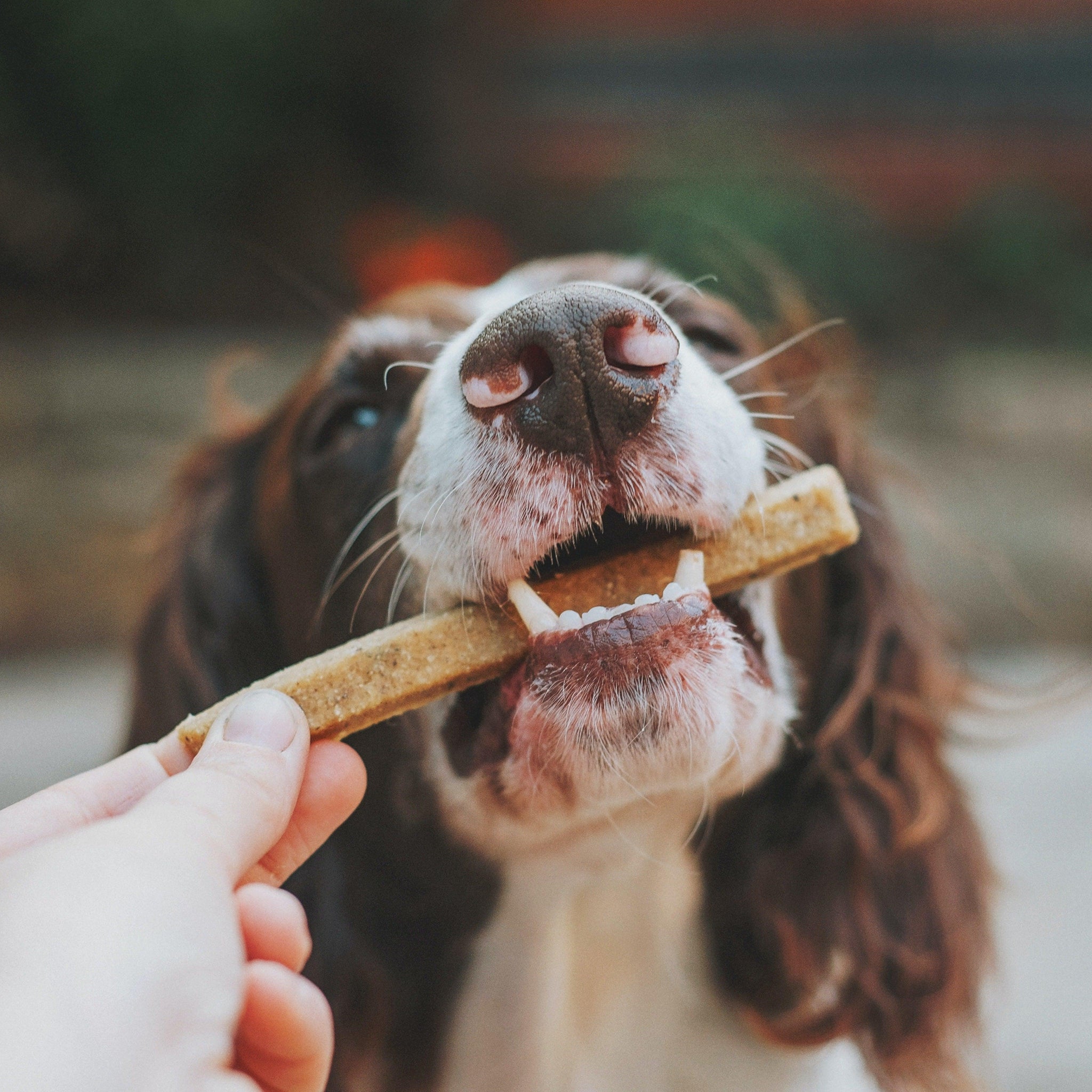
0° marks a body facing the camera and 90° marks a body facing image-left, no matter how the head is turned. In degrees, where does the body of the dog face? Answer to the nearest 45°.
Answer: approximately 0°
